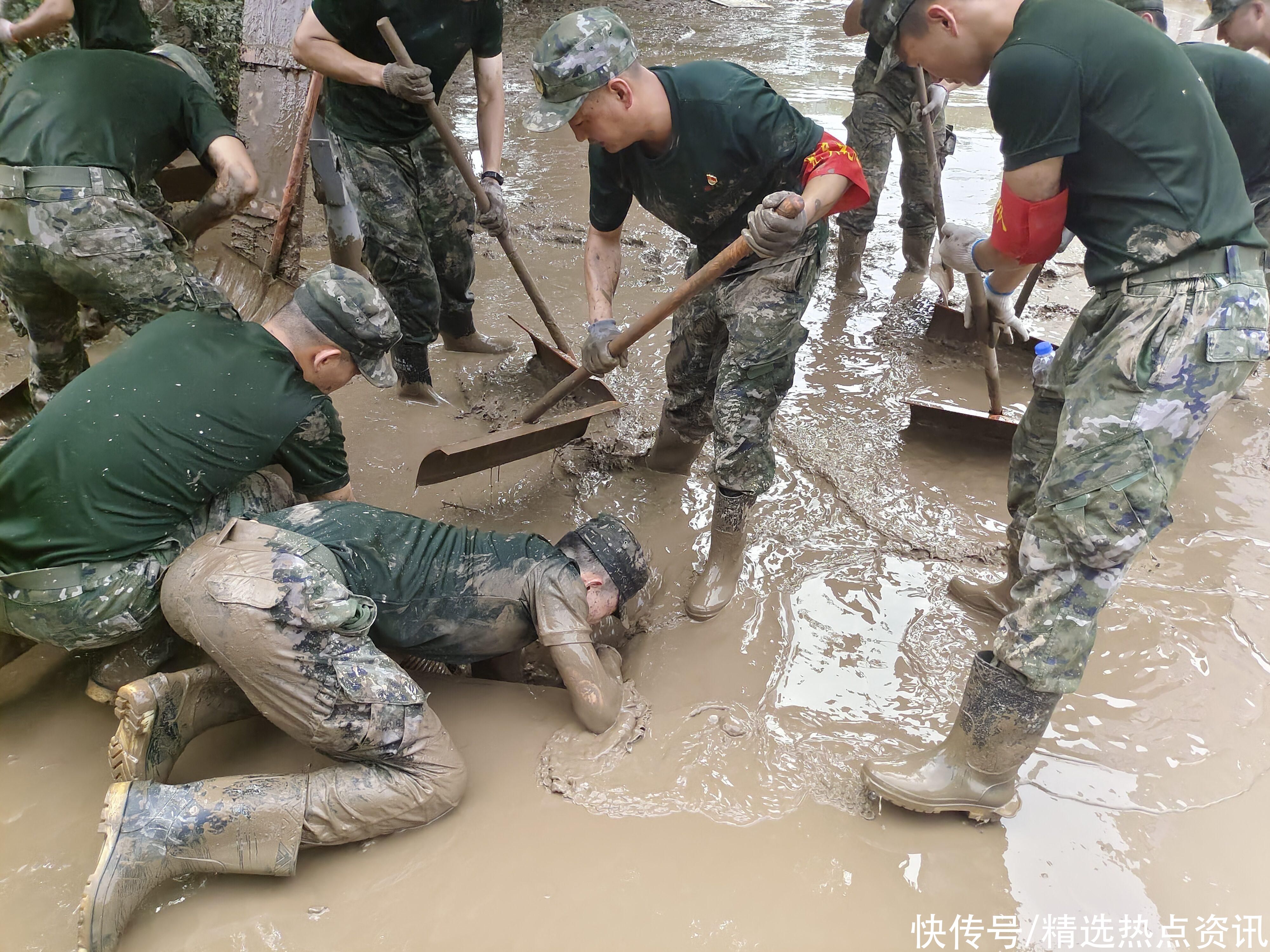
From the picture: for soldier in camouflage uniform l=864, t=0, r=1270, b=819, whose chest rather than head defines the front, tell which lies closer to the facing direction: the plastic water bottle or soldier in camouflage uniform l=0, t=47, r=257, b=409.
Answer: the soldier in camouflage uniform

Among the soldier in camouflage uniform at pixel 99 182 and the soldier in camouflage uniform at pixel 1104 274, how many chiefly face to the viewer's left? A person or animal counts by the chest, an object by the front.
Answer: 1

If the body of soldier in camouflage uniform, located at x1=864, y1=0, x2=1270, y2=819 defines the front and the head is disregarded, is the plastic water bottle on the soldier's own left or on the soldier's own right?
on the soldier's own right

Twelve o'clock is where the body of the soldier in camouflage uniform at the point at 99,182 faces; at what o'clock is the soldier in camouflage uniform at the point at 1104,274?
the soldier in camouflage uniform at the point at 1104,274 is roughly at 3 o'clock from the soldier in camouflage uniform at the point at 99,182.

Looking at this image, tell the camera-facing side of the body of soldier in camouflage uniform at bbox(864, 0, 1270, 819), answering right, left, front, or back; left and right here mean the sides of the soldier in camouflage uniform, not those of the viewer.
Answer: left

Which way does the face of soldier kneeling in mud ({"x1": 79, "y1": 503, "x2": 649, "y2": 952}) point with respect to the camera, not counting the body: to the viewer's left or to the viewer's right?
to the viewer's right
